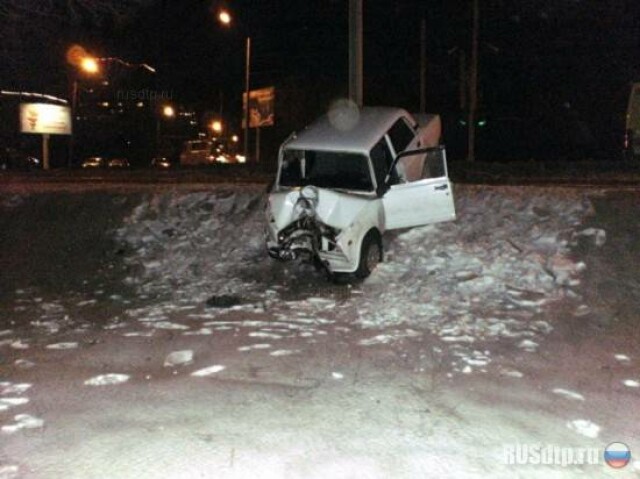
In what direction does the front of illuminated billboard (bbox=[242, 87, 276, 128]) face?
toward the camera

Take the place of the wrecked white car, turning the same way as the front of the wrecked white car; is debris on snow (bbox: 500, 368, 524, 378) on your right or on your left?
on your left

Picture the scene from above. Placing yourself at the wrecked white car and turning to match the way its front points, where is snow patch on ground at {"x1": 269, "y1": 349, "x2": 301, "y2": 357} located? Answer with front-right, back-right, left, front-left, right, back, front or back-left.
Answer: front-left

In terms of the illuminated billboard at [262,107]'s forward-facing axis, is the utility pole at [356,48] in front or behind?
in front

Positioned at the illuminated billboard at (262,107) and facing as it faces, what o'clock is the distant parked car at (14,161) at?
The distant parked car is roughly at 2 o'clock from the illuminated billboard.

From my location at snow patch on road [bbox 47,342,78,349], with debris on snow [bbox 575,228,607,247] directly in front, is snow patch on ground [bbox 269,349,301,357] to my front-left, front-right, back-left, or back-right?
front-right

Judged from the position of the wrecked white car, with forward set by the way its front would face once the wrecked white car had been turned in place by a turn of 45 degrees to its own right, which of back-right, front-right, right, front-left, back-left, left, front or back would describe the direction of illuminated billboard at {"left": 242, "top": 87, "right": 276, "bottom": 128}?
right

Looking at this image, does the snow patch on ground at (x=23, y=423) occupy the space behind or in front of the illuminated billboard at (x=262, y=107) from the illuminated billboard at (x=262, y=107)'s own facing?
in front

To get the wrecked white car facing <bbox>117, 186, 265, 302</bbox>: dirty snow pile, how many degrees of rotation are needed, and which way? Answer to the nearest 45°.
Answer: approximately 90° to its right

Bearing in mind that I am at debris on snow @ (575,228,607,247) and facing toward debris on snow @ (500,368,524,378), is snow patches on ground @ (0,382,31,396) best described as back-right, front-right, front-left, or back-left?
front-right

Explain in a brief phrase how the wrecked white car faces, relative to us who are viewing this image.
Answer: facing the viewer and to the left of the viewer

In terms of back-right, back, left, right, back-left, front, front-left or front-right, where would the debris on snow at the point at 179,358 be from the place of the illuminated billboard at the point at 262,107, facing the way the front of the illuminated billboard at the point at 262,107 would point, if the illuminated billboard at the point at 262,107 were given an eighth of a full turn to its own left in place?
front-right

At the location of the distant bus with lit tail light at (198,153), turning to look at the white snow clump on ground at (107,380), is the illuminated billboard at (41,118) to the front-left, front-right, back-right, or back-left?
front-right

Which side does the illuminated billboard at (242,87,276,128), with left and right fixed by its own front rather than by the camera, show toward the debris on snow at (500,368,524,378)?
front

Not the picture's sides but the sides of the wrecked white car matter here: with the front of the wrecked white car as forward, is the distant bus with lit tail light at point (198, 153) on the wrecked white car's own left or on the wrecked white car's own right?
on the wrecked white car's own right

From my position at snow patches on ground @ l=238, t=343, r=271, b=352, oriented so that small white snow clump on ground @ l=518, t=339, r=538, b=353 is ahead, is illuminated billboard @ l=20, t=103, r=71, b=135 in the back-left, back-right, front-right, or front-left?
back-left

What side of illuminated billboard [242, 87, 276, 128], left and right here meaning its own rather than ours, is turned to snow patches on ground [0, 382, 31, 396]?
front
